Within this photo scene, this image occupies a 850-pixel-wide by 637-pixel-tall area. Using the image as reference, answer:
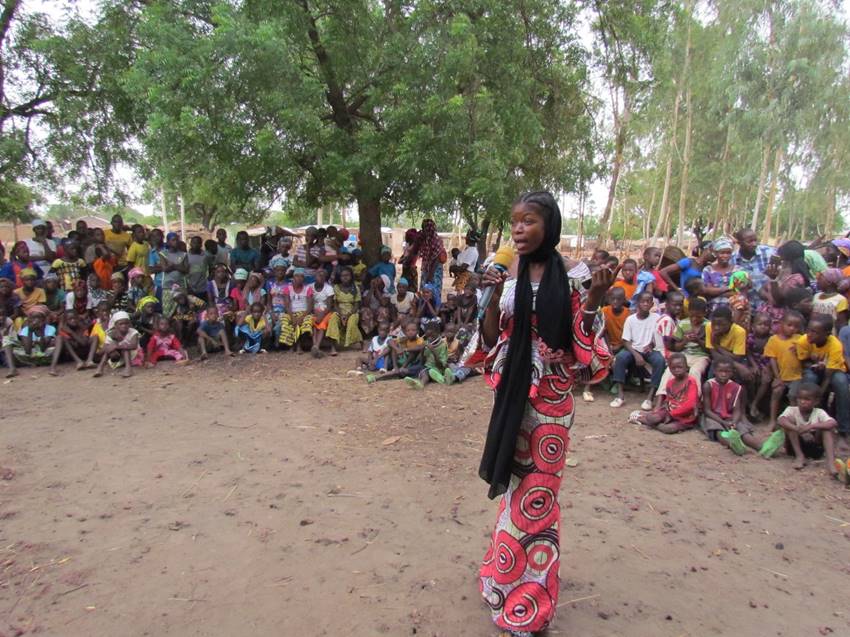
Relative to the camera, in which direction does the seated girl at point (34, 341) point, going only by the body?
toward the camera

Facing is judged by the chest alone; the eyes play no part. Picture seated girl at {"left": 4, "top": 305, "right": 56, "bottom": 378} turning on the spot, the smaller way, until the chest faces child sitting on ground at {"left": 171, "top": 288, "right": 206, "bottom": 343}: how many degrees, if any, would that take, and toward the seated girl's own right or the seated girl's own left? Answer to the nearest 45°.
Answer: approximately 90° to the seated girl's own left

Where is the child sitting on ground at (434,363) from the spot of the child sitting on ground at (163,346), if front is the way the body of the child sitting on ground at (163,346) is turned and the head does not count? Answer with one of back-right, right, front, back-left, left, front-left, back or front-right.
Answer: front-left

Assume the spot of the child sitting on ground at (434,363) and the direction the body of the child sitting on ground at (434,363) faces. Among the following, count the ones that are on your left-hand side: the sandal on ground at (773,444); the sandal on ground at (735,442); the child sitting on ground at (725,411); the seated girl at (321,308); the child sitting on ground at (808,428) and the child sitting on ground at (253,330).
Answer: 4

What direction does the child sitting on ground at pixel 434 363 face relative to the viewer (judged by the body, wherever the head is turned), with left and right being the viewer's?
facing the viewer and to the left of the viewer

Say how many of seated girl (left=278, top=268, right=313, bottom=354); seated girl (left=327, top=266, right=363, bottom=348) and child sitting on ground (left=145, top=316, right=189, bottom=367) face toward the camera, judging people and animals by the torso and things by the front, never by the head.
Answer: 3

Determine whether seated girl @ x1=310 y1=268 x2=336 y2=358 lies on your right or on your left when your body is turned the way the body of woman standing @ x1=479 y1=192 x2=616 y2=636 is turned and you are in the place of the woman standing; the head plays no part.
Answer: on your right

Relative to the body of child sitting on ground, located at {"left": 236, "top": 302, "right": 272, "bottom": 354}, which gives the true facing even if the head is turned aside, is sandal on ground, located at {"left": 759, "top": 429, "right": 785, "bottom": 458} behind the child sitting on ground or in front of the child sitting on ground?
in front

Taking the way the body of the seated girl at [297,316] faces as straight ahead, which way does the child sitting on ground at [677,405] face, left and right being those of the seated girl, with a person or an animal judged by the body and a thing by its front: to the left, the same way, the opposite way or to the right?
to the right

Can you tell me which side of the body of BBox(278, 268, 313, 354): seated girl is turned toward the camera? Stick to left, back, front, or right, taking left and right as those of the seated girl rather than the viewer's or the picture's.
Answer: front

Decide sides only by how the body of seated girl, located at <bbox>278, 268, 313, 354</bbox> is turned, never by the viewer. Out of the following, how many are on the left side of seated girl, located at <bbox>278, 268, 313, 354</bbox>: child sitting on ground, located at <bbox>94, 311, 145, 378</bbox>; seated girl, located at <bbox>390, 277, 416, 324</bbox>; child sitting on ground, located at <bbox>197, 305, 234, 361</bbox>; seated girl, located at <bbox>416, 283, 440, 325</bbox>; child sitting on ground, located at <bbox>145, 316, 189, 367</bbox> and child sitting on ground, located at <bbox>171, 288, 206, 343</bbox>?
2

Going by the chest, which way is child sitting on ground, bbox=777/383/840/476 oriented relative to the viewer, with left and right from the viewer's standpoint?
facing the viewer

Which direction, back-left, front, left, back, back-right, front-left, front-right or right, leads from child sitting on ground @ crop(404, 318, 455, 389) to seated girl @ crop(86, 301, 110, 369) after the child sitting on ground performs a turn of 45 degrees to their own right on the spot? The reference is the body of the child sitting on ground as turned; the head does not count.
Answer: front

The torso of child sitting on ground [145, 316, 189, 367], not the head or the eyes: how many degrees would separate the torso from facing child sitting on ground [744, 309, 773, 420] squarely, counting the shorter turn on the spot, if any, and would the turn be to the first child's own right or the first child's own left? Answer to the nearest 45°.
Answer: approximately 45° to the first child's own left
